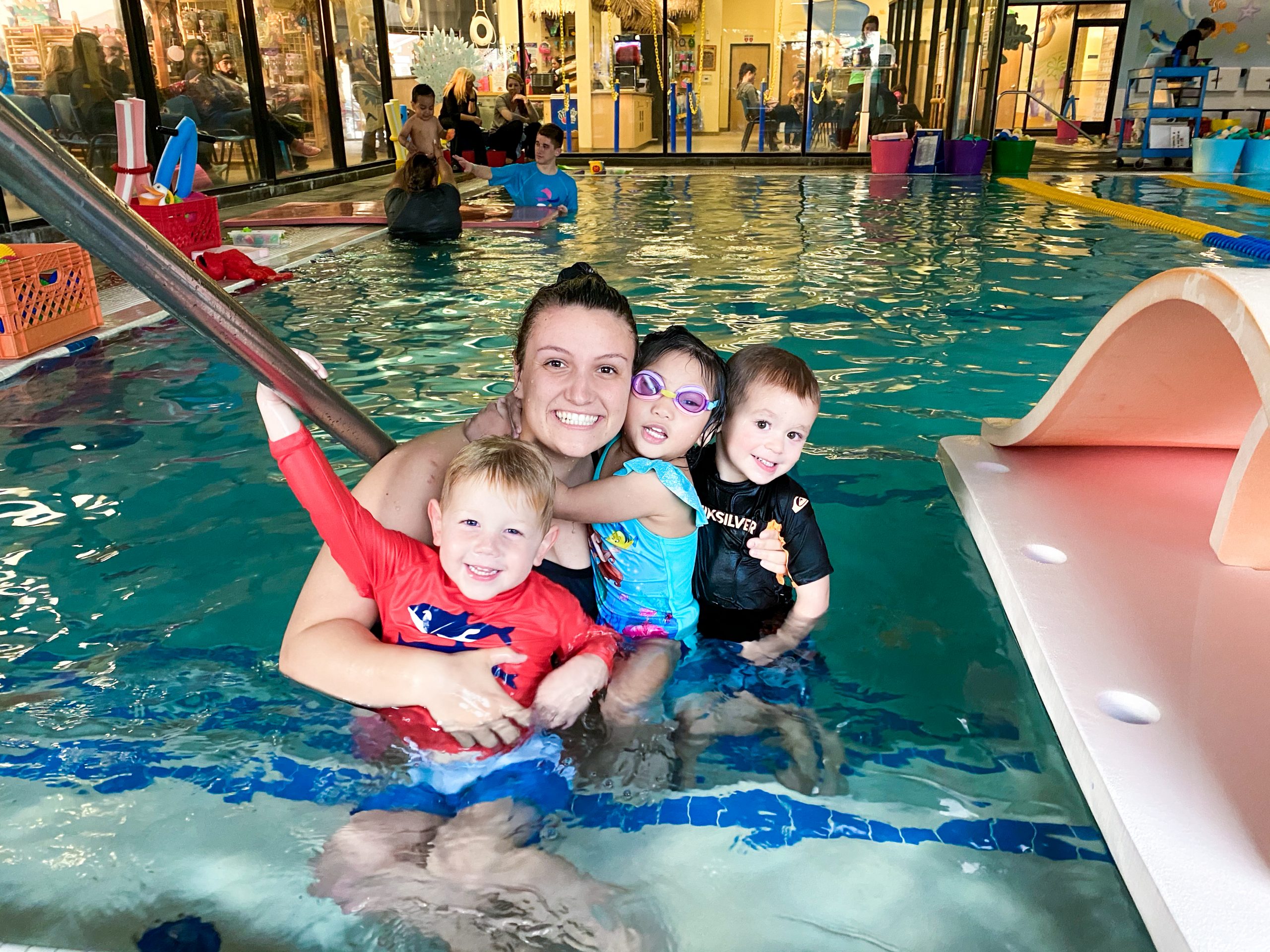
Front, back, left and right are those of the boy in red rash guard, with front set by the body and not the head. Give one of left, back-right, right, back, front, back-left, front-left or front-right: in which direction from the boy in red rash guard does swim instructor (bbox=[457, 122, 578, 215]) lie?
back

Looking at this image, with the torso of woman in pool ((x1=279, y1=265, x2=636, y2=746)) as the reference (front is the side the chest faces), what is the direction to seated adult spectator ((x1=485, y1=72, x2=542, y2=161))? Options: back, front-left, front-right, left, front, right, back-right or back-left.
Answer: back

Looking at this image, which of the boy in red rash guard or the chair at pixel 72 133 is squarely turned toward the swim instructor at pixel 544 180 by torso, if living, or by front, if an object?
the chair

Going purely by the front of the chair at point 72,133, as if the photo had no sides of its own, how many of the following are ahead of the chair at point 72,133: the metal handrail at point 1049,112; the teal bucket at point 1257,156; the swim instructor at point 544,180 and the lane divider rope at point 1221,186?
4

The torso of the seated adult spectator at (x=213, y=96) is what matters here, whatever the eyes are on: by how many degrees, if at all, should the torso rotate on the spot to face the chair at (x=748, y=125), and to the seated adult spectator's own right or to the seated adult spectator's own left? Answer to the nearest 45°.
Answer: approximately 90° to the seated adult spectator's own left

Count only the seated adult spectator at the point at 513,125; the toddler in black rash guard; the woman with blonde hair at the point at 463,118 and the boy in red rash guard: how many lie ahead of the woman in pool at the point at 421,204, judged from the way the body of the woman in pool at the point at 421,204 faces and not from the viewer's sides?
2

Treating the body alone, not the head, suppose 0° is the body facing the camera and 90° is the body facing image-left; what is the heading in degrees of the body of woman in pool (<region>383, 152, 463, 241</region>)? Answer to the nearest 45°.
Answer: approximately 180°

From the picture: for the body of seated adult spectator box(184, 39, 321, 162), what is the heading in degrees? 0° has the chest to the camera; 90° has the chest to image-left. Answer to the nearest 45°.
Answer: approximately 315°

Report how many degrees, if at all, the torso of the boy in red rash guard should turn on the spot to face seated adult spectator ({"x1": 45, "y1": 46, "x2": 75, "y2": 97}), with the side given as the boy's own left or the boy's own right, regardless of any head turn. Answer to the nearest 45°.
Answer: approximately 180°

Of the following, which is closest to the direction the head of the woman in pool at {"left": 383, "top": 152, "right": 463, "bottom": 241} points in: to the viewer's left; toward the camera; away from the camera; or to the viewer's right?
away from the camera

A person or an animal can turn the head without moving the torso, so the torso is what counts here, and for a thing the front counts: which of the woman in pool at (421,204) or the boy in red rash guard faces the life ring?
the woman in pool

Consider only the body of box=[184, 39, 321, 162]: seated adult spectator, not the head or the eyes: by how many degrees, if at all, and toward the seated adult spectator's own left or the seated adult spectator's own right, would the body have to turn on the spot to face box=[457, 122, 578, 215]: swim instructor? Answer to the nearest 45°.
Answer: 0° — they already face them

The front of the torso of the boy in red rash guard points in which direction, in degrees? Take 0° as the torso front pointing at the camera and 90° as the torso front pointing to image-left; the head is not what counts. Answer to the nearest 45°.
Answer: approximately 0°
